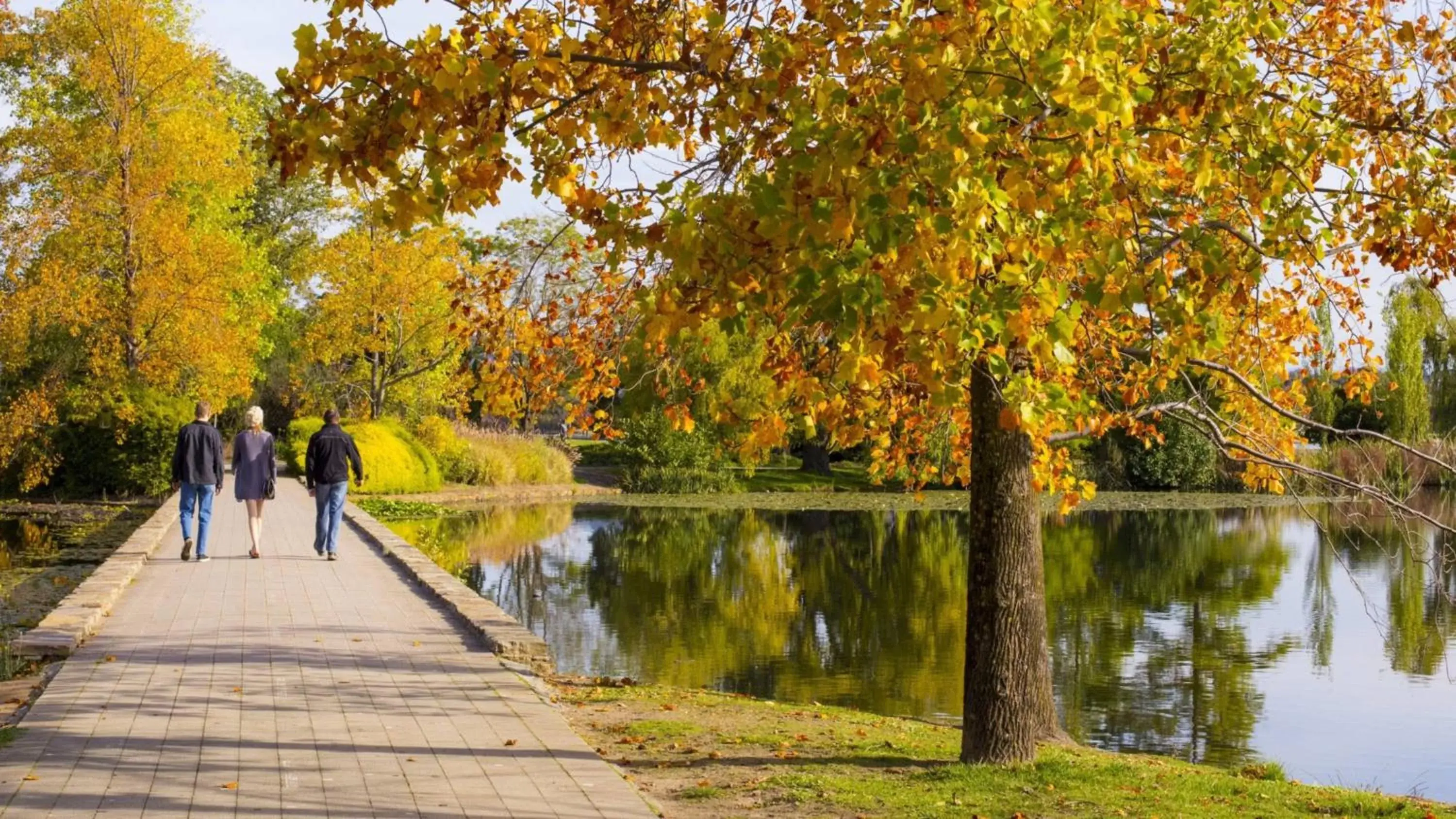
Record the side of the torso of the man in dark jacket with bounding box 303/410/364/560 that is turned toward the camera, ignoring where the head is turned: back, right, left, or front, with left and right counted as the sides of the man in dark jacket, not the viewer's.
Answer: back

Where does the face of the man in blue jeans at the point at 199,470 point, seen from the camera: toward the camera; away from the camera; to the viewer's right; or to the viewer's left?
away from the camera

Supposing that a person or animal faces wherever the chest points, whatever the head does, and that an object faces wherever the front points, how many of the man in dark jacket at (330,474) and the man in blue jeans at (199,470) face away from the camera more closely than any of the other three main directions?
2

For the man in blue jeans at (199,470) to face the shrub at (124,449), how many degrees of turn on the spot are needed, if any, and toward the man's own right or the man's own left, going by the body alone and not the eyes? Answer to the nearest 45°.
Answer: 0° — they already face it

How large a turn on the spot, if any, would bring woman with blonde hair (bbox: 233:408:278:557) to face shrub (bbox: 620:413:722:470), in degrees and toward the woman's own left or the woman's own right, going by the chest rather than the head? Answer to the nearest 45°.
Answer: approximately 45° to the woman's own right

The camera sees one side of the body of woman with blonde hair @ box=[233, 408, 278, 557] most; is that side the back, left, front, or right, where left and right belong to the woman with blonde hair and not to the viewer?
back

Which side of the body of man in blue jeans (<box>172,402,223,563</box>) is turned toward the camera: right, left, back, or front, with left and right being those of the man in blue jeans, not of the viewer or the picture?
back

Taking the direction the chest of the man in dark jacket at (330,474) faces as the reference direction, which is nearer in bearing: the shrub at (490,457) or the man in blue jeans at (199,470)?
the shrub

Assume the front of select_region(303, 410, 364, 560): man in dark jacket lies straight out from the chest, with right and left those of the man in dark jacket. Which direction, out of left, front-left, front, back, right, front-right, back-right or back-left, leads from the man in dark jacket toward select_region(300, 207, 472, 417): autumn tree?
front

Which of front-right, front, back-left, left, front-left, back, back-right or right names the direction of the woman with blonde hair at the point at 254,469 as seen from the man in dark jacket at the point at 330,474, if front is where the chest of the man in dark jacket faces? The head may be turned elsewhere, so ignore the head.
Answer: left

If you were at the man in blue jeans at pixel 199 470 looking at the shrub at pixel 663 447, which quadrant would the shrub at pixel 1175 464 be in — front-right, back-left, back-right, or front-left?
front-right

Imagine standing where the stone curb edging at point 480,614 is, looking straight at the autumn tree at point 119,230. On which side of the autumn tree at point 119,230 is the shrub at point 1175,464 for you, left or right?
right
